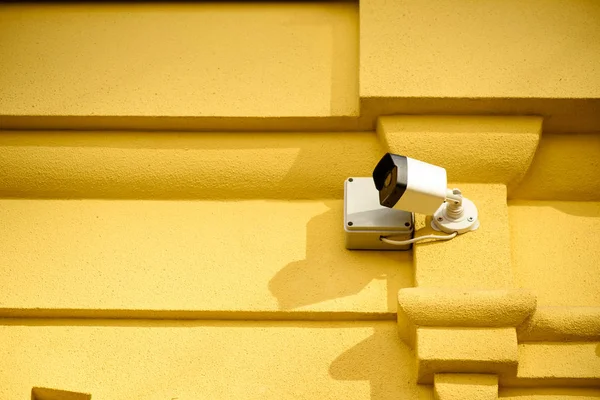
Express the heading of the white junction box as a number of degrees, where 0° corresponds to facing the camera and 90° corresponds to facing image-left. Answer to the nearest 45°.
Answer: approximately 0°
